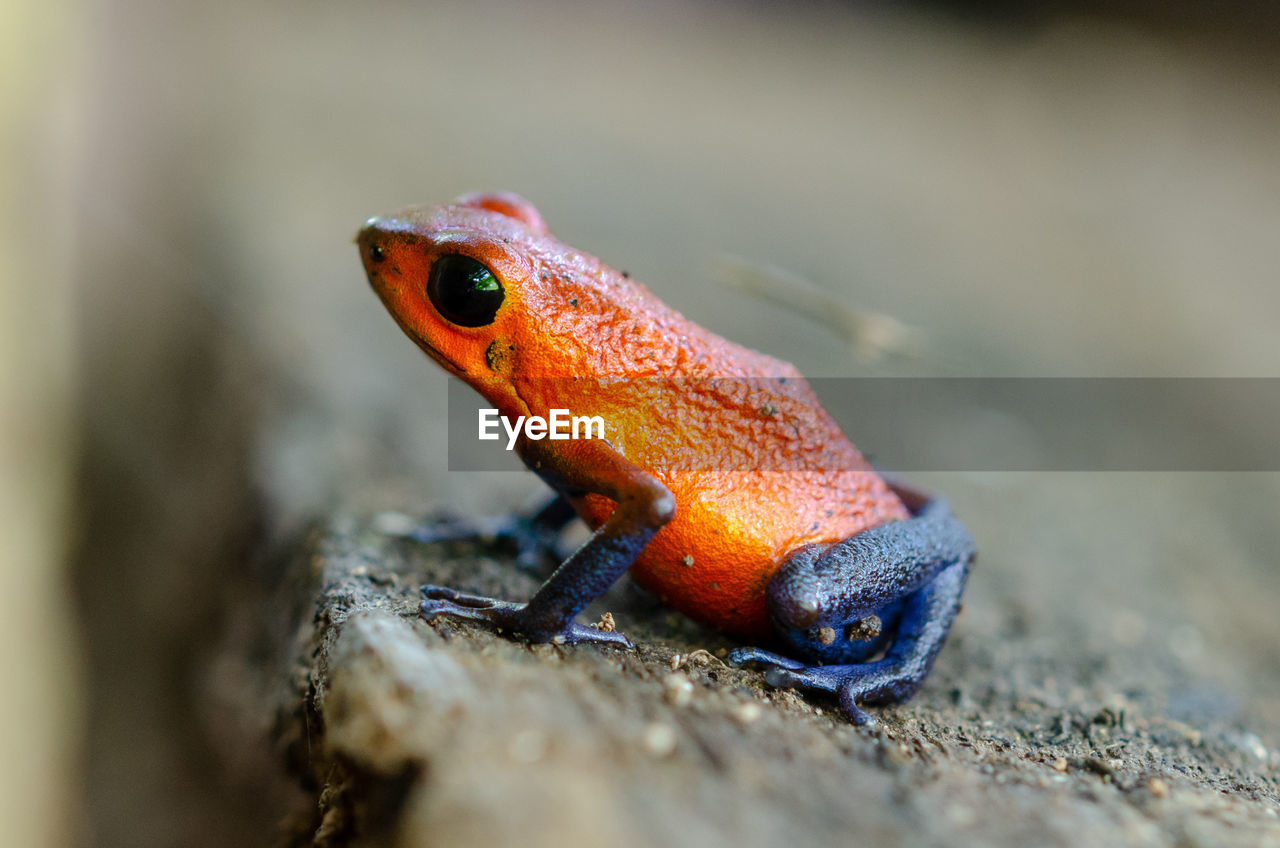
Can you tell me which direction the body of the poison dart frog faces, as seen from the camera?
to the viewer's left
